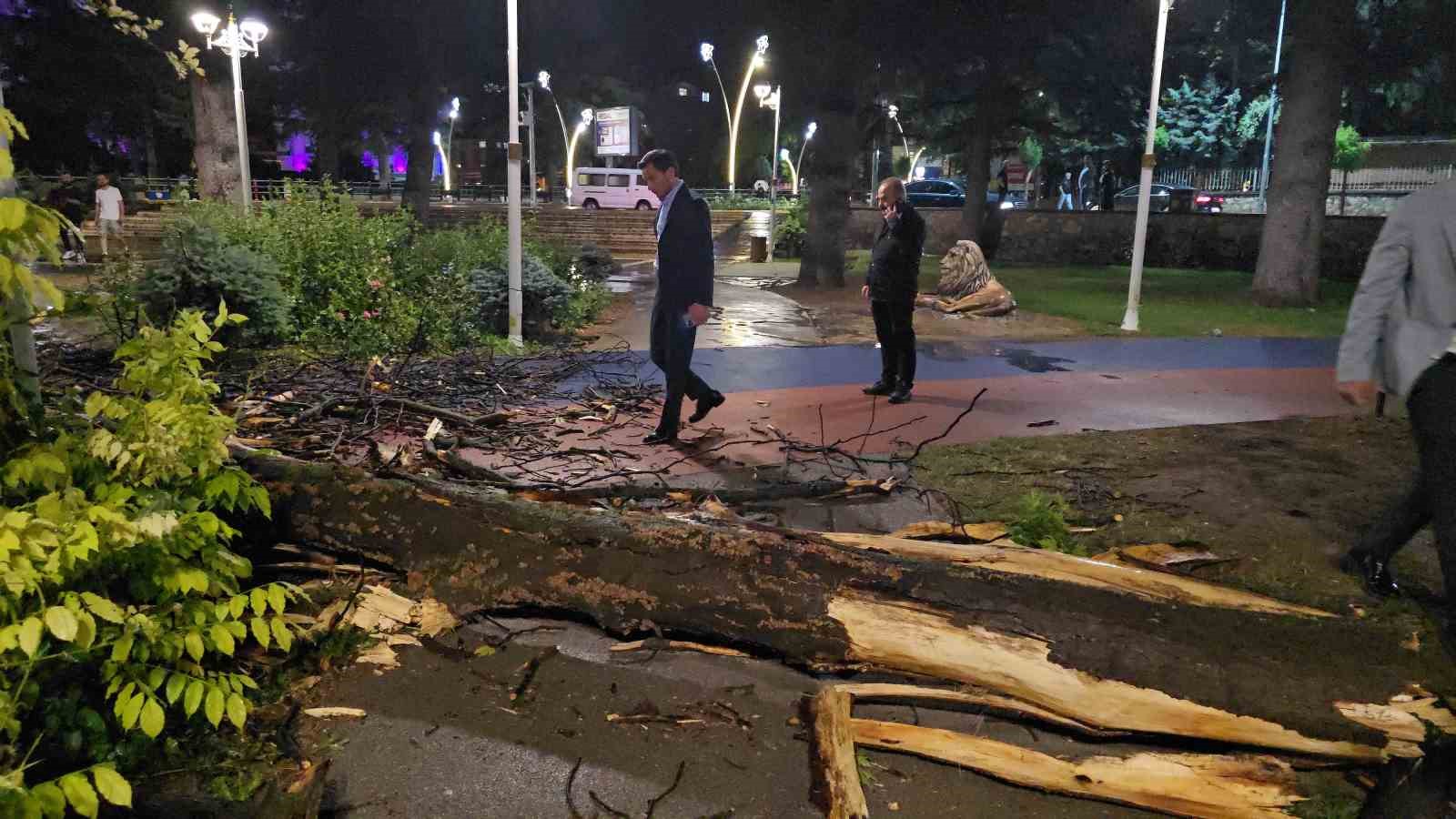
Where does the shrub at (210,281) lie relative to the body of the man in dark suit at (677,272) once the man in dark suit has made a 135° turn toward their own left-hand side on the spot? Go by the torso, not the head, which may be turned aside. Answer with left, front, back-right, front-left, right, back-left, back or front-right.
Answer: back

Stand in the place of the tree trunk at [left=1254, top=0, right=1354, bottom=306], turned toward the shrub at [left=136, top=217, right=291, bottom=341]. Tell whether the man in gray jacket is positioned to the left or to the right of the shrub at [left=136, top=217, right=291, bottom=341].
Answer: left
